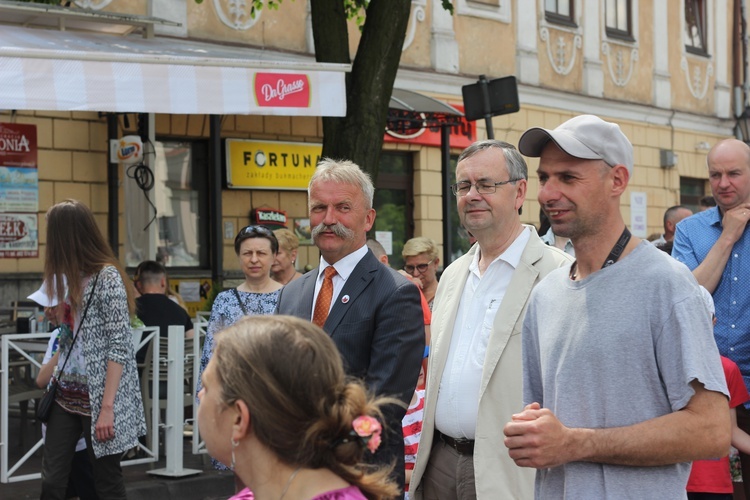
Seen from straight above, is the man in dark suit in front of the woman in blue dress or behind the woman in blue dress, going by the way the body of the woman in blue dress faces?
in front

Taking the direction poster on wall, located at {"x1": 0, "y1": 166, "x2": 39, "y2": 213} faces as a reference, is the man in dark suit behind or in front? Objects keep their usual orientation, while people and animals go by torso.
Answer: in front

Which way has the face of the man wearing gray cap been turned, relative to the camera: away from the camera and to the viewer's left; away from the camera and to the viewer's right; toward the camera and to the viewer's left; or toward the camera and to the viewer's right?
toward the camera and to the viewer's left

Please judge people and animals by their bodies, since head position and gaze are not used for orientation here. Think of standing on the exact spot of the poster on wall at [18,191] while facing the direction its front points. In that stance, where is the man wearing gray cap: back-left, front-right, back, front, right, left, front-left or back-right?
front

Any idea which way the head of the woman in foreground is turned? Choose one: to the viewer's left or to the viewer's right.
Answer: to the viewer's left

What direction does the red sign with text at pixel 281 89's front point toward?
toward the camera

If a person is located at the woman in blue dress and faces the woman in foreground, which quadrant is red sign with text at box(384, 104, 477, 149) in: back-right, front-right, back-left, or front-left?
back-left

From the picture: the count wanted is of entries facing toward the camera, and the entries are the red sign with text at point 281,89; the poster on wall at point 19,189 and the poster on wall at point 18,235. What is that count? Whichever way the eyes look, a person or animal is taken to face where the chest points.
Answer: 3

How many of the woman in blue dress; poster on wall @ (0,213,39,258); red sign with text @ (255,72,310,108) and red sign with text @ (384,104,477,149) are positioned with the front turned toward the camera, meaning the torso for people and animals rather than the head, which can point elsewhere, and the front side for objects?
4

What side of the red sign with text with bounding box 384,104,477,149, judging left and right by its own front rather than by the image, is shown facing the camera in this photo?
front

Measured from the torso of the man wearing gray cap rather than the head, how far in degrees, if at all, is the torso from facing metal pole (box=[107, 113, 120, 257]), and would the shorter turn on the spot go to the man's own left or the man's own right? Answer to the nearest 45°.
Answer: approximately 90° to the man's own right

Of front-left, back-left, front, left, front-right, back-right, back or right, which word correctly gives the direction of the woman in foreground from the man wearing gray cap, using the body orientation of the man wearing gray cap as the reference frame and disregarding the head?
front
